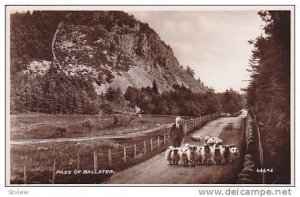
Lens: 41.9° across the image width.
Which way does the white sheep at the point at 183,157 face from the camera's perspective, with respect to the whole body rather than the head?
toward the camera
